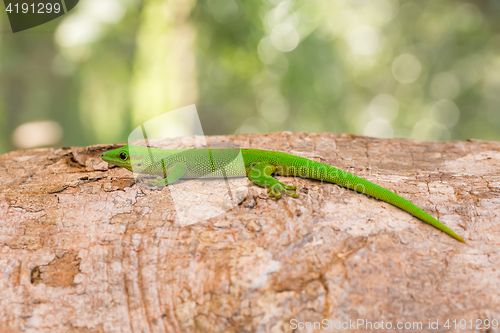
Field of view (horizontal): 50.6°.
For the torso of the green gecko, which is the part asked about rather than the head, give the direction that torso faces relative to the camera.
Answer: to the viewer's left
